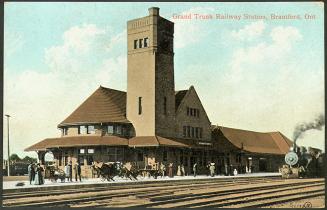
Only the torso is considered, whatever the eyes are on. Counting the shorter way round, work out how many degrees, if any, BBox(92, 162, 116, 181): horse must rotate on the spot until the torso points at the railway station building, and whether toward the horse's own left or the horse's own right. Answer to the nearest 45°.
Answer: approximately 90° to the horse's own right

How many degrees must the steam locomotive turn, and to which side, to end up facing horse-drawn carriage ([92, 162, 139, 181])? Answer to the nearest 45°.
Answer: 0° — it already faces it

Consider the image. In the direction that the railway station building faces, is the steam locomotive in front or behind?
in front

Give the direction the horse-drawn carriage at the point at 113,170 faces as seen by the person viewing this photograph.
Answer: facing to the left of the viewer

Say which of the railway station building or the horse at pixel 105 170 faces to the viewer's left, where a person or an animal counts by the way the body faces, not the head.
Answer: the horse

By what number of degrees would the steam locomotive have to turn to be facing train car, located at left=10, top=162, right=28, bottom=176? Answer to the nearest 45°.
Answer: approximately 45° to its right

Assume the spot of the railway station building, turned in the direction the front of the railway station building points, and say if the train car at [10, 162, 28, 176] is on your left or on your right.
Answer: on your right

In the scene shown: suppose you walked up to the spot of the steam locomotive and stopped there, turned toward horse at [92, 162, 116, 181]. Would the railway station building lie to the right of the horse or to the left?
right

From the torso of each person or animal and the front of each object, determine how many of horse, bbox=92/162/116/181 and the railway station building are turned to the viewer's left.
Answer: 1

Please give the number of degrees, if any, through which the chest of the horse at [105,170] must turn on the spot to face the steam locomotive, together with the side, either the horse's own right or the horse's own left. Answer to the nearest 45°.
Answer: approximately 180°

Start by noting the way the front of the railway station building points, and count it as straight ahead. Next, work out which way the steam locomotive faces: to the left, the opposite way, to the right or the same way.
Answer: to the right

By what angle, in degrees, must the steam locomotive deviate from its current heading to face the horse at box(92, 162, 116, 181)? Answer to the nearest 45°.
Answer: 0° — it already faces it

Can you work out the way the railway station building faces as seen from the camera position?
facing the viewer and to the right of the viewer

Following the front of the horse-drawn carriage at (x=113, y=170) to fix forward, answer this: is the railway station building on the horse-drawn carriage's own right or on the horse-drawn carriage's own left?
on the horse-drawn carriage's own right

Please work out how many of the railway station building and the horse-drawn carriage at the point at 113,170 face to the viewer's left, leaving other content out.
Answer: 1

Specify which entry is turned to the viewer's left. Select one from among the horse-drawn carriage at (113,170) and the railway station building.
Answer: the horse-drawn carriage

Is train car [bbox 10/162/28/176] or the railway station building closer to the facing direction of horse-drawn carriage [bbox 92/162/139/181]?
the train car

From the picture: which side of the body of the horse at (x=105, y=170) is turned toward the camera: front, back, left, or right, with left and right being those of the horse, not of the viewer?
left
